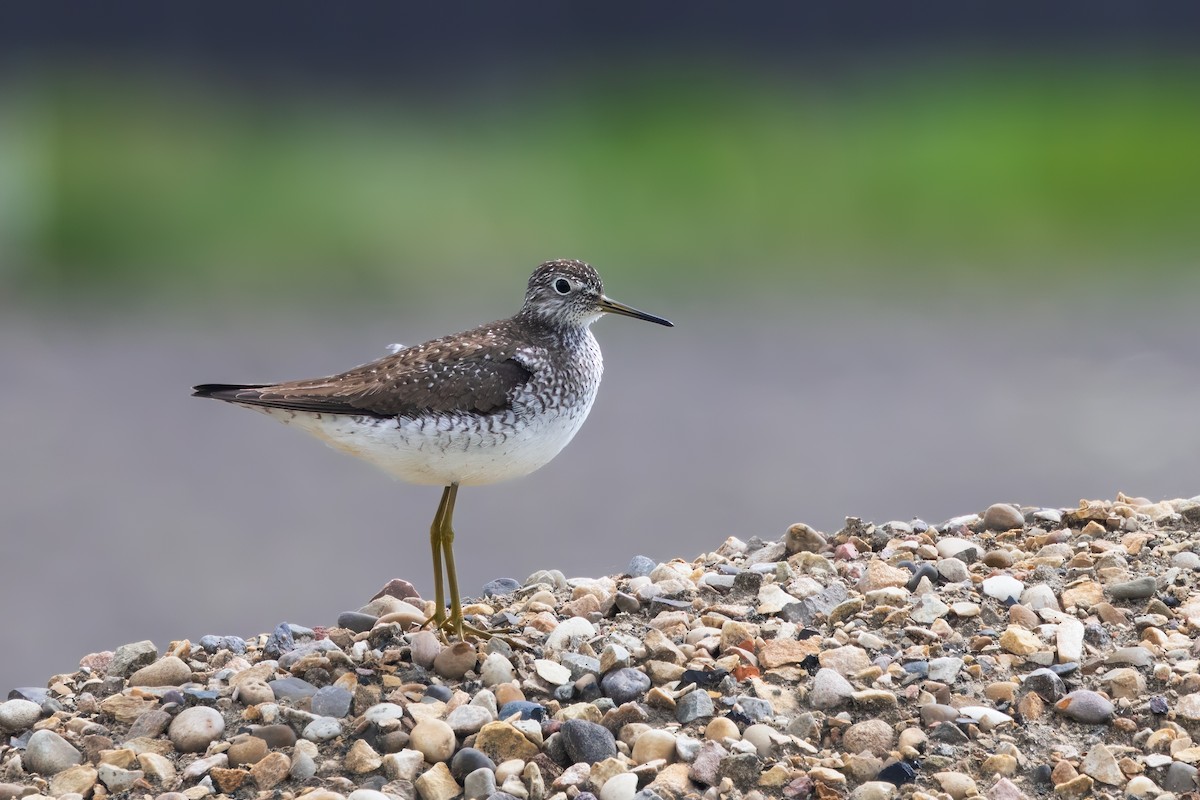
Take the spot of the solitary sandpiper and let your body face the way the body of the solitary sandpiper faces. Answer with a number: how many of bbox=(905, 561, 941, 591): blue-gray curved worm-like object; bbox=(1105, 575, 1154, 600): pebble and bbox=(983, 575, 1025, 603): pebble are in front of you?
3

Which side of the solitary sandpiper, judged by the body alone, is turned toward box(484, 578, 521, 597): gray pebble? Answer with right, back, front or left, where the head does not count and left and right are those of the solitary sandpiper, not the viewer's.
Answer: left

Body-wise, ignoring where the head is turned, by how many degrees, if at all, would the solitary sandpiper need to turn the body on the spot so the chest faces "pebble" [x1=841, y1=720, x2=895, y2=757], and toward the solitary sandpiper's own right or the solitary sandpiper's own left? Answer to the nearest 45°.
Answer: approximately 45° to the solitary sandpiper's own right

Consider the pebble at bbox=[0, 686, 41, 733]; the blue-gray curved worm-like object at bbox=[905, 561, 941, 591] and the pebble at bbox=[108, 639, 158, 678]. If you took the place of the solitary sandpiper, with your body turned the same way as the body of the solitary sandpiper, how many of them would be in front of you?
1

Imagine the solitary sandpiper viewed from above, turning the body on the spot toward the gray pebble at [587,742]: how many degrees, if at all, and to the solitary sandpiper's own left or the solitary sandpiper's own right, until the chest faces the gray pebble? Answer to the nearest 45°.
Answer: approximately 45° to the solitary sandpiper's own right

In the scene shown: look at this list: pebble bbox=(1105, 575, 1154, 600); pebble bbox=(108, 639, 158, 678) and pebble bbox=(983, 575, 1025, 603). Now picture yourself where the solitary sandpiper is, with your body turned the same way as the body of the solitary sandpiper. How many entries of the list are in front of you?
2

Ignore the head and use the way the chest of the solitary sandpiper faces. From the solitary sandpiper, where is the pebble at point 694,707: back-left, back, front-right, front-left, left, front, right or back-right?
front-right

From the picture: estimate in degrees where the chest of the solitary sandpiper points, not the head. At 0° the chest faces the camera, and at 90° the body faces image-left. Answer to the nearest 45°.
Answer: approximately 270°

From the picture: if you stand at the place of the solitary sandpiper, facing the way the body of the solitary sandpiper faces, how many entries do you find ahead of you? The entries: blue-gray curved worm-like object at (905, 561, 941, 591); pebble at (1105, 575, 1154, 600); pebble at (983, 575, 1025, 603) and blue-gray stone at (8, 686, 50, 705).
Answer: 3

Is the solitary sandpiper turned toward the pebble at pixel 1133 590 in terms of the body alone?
yes
